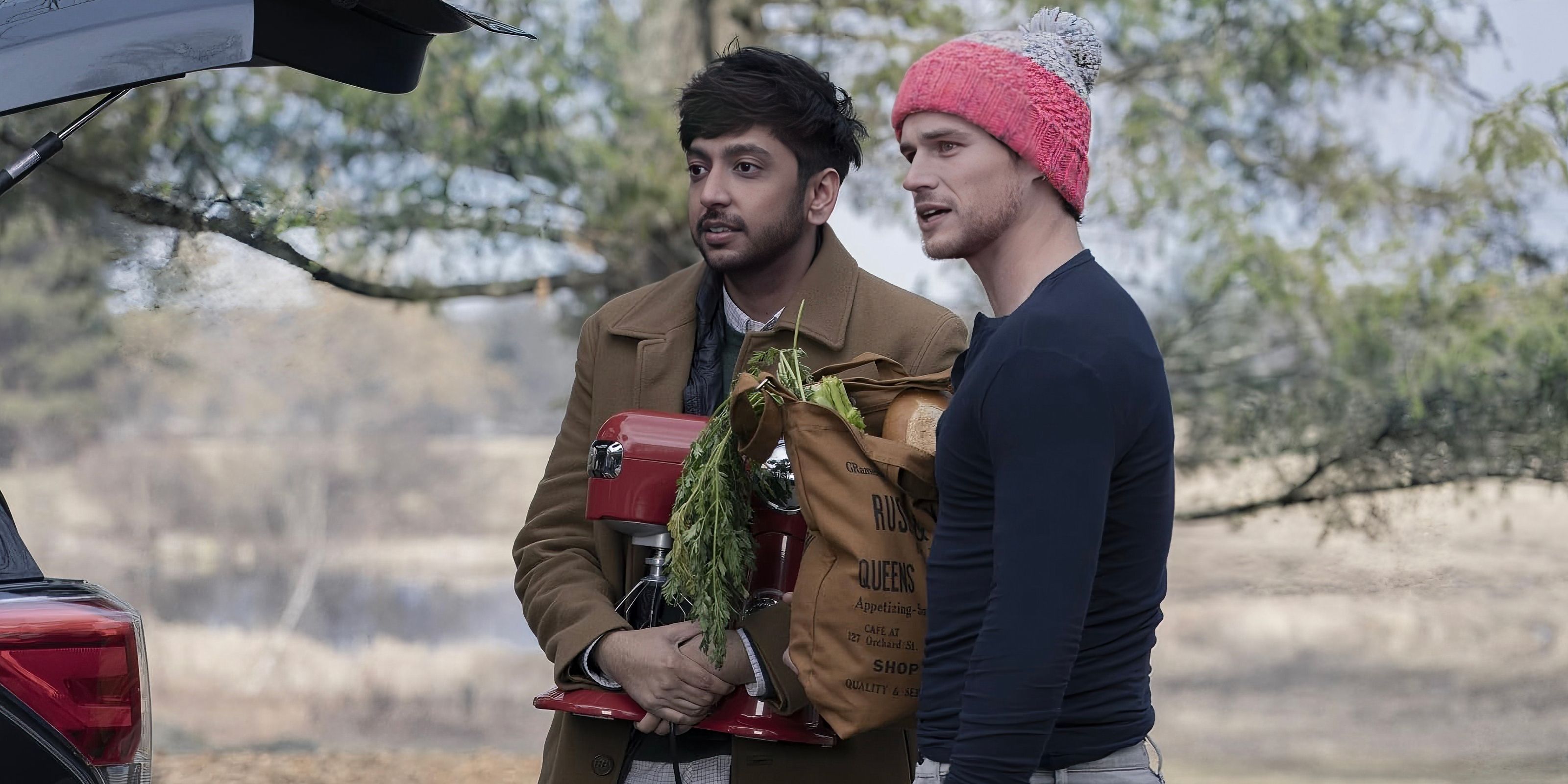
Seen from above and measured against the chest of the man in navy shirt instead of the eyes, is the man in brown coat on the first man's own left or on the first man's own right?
on the first man's own right

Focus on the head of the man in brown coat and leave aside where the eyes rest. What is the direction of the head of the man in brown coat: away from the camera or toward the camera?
toward the camera

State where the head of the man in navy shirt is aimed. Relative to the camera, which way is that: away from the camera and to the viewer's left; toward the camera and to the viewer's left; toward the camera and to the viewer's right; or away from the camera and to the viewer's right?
toward the camera and to the viewer's left

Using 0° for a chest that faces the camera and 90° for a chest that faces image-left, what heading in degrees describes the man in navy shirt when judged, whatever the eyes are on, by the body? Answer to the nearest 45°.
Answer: approximately 90°
